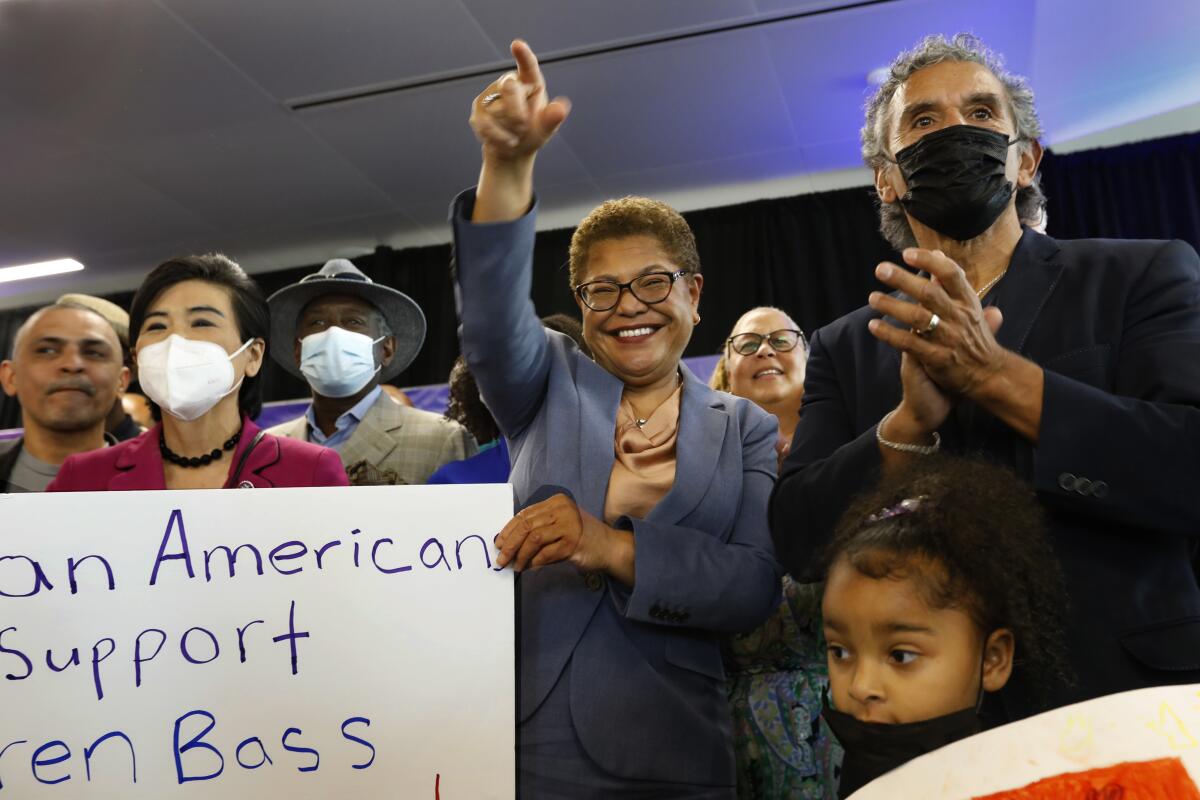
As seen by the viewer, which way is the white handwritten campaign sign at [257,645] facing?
toward the camera

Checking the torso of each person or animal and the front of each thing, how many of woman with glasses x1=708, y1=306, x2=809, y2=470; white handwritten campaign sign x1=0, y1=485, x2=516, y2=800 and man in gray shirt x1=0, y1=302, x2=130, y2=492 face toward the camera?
3

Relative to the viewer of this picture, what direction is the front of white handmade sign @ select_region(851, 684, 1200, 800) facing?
facing the viewer

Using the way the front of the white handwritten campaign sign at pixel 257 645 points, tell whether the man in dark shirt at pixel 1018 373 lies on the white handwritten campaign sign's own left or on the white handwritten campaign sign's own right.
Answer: on the white handwritten campaign sign's own left

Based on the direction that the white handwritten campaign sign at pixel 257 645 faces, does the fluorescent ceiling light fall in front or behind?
behind

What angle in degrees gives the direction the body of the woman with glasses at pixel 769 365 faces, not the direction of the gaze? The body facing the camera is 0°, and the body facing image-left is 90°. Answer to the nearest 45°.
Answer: approximately 0°

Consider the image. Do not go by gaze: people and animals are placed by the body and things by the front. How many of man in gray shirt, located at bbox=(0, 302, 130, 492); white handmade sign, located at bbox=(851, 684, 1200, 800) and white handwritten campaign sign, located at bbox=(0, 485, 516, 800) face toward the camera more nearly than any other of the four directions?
3

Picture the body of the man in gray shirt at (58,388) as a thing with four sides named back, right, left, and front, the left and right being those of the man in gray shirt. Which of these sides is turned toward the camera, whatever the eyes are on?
front

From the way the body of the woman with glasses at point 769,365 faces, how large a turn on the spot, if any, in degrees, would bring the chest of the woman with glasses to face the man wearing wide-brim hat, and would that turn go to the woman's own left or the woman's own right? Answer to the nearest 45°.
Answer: approximately 90° to the woman's own right
